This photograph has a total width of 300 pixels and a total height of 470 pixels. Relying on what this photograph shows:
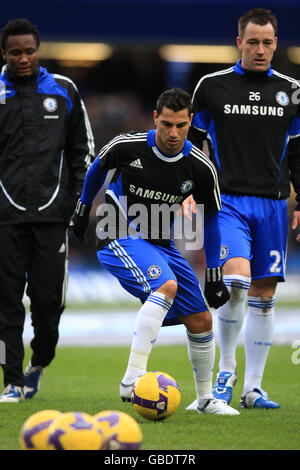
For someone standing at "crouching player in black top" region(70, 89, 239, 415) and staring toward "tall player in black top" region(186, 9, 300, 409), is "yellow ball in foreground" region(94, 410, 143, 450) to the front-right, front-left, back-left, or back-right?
back-right

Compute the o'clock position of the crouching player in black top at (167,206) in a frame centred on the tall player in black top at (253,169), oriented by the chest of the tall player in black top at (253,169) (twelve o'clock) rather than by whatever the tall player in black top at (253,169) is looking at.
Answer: the crouching player in black top at (167,206) is roughly at 1 o'clock from the tall player in black top at (253,169).

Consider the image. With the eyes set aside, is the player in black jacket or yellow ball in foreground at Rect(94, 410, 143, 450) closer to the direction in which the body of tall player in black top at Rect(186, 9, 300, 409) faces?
the yellow ball in foreground

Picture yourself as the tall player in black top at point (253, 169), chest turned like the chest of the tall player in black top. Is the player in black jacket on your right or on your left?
on your right

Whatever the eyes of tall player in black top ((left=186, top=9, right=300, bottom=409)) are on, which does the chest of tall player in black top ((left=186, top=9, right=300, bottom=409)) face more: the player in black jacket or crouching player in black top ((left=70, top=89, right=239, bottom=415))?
the crouching player in black top

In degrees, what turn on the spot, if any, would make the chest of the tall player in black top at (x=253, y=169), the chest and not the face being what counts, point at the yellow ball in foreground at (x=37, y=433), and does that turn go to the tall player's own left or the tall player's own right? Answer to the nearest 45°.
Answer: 0° — they already face it

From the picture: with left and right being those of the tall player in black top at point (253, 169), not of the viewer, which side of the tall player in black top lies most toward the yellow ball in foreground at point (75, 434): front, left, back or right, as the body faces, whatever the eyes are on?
front

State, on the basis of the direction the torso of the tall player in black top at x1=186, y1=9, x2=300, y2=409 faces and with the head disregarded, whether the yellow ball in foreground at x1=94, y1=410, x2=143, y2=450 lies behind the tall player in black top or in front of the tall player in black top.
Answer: in front

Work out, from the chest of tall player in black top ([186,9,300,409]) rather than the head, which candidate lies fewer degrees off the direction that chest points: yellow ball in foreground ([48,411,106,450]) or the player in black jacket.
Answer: the yellow ball in foreground

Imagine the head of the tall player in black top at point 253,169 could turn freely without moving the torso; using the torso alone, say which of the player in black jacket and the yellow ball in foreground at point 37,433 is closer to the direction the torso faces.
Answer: the yellow ball in foreground

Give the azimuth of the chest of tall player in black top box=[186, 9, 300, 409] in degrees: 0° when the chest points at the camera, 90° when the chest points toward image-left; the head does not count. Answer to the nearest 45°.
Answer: approximately 0°
